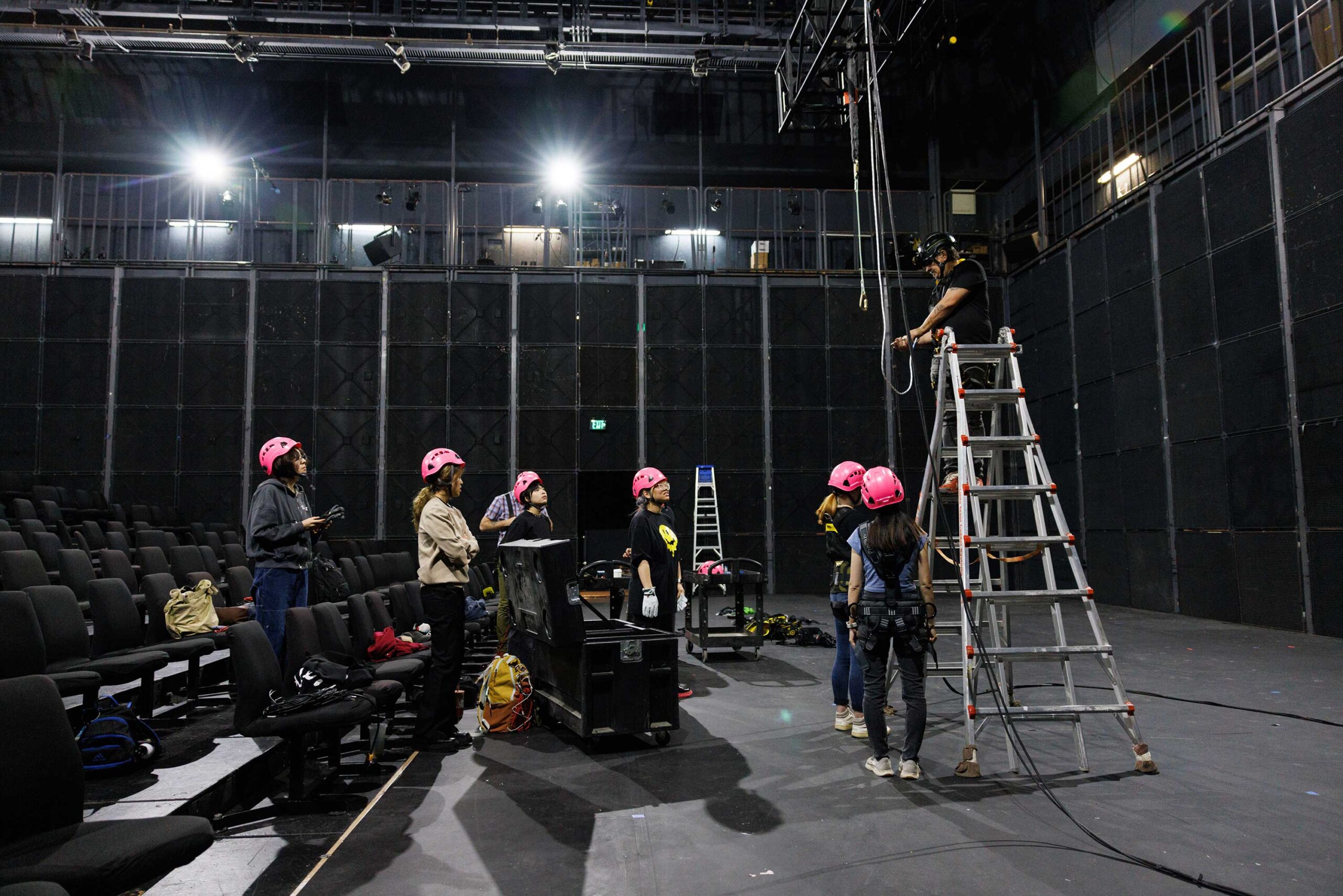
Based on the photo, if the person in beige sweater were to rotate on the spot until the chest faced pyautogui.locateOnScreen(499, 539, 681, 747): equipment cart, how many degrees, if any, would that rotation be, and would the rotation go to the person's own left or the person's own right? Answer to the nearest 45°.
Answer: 0° — they already face it

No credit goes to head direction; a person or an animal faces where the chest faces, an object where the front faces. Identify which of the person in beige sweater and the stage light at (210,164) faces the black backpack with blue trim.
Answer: the stage light

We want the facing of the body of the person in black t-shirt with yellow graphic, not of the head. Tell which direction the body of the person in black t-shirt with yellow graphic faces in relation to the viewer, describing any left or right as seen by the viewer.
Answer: facing the viewer and to the right of the viewer

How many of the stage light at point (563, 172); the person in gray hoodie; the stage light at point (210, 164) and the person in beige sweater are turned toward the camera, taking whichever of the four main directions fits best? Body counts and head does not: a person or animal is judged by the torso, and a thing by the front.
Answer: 2

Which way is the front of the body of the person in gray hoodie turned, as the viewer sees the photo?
to the viewer's right

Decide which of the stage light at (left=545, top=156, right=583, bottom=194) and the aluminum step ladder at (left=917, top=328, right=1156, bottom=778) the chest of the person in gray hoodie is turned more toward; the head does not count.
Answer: the aluminum step ladder

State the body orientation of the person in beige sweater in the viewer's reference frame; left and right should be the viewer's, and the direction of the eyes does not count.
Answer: facing to the right of the viewer

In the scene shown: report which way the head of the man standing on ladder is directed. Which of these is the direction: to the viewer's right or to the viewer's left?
to the viewer's left

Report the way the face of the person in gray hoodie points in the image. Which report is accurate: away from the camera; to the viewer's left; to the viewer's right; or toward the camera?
to the viewer's right

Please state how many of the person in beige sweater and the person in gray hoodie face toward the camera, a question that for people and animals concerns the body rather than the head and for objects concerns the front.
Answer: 0

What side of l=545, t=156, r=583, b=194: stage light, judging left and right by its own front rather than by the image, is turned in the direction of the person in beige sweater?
front

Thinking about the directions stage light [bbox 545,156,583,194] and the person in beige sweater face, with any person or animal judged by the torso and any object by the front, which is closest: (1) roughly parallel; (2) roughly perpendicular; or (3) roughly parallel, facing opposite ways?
roughly perpendicular

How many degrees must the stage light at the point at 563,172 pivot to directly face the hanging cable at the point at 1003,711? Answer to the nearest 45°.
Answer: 0° — it already faces it

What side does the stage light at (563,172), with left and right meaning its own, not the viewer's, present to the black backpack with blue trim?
front

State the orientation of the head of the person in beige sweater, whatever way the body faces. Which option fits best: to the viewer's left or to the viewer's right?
to the viewer's right

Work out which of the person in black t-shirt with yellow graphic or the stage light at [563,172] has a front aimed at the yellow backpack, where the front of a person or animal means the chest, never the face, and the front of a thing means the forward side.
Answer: the stage light

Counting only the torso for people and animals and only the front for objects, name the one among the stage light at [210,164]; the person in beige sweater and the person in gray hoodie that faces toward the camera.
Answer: the stage light

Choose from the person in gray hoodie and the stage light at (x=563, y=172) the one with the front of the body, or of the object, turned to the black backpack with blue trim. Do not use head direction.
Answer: the stage light

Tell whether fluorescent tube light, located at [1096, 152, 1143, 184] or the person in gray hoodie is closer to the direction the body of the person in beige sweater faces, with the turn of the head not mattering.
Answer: the fluorescent tube light
